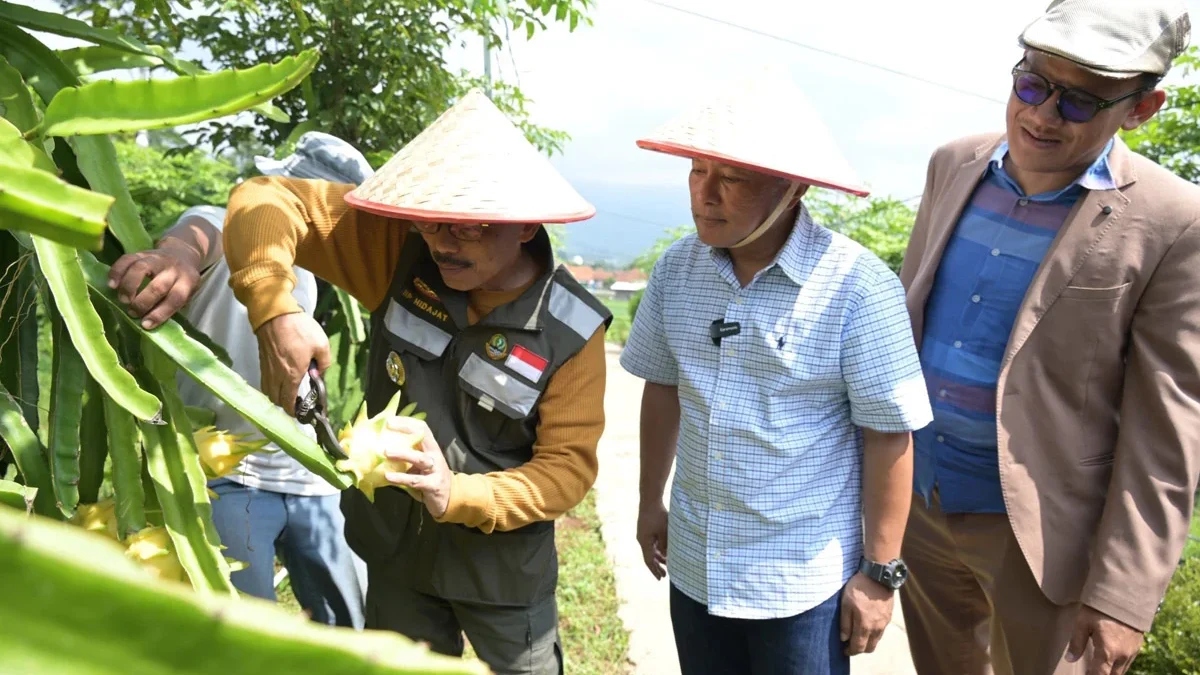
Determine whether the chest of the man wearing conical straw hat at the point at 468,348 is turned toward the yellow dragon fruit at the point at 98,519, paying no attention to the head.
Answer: yes

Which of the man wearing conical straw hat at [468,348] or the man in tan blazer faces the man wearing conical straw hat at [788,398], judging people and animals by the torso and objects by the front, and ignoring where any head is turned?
the man in tan blazer

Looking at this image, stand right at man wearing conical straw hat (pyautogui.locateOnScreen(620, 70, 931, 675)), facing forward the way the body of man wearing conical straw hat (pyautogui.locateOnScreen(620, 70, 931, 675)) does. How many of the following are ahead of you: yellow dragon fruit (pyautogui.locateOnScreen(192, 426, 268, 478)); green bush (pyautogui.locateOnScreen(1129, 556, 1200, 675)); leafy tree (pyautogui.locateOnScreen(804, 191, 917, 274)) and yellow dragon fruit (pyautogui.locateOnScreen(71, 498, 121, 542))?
2

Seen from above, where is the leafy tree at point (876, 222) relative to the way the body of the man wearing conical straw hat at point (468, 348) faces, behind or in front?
behind

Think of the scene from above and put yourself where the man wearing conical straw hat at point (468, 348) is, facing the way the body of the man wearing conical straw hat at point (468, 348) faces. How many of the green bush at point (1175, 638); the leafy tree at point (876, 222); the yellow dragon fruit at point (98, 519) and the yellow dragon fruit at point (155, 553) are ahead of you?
2

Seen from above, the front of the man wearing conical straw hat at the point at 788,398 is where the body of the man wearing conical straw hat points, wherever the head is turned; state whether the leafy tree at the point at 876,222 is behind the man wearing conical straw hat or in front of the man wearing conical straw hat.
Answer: behind

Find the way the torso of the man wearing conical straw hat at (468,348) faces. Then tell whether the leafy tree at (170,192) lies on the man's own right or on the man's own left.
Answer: on the man's own right

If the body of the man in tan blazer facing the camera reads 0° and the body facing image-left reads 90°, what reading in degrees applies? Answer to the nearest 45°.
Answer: approximately 45°

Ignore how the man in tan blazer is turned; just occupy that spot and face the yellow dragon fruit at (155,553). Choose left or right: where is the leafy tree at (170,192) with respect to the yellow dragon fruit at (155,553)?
right

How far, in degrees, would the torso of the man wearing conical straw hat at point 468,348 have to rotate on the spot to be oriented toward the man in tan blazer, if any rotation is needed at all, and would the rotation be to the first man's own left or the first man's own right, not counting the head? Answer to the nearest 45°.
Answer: approximately 135° to the first man's own left

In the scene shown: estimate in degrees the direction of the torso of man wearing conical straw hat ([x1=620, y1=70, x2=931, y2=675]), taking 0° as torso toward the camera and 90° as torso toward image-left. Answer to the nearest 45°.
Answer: approximately 45°

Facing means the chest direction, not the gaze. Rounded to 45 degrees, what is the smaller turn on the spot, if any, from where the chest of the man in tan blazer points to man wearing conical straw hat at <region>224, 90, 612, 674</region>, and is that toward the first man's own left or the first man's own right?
0° — they already face them
